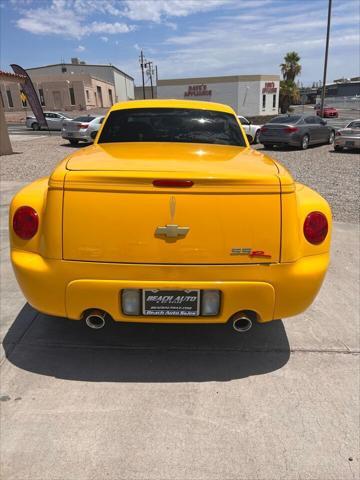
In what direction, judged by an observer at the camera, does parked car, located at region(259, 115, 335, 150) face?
facing away from the viewer and to the right of the viewer

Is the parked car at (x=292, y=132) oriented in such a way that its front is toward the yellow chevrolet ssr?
no

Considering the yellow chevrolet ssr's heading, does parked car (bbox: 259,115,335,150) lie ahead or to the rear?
ahead

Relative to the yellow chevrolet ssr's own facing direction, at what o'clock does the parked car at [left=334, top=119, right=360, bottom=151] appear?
The parked car is roughly at 1 o'clock from the yellow chevrolet ssr.

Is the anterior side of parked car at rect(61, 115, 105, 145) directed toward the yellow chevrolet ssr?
no

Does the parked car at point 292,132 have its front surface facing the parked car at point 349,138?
no

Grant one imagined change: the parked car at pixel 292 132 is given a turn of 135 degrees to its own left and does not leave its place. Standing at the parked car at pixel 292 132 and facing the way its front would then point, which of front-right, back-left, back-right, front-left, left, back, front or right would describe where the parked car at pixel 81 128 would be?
front

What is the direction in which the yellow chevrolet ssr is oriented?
away from the camera
